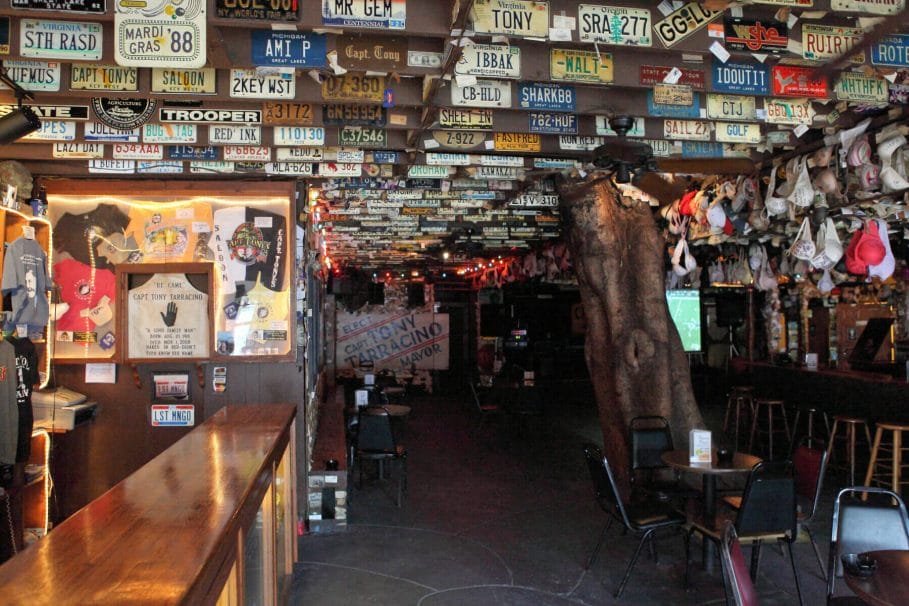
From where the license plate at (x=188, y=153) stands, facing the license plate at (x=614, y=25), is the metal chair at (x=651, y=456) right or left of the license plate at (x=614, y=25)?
left

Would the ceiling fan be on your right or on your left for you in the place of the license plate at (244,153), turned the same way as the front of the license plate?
on your left

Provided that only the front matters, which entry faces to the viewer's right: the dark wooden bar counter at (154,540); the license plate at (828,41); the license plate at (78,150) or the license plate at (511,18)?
the dark wooden bar counter

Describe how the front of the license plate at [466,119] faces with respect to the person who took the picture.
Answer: facing the viewer

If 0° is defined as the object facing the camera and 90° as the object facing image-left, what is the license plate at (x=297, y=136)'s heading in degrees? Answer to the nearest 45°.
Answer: approximately 0°

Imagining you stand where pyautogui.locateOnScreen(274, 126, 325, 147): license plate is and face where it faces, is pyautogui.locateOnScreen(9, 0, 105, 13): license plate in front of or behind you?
in front

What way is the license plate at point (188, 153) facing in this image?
toward the camera

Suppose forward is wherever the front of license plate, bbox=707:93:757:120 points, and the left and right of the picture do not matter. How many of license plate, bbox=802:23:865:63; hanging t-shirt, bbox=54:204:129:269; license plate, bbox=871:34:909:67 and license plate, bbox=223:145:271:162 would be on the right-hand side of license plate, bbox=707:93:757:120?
2

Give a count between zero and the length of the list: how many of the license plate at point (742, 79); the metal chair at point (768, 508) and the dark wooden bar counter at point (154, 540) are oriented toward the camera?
1

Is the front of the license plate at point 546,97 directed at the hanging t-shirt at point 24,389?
no

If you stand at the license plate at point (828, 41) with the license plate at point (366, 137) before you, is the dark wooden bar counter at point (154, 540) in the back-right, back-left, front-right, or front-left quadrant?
front-left

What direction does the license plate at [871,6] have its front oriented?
toward the camera

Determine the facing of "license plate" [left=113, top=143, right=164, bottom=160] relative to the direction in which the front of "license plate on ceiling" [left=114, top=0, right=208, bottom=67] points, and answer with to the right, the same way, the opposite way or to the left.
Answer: the same way

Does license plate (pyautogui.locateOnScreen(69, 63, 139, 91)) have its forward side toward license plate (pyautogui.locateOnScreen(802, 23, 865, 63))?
no

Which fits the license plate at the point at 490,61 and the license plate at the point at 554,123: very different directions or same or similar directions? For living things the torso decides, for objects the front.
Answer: same or similar directions

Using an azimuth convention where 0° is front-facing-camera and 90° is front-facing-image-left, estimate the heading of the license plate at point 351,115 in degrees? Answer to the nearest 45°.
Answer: approximately 0°

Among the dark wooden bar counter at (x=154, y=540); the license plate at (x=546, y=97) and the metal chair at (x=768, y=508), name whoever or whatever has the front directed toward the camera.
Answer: the license plate

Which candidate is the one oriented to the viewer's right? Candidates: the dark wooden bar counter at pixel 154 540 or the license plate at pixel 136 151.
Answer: the dark wooden bar counter

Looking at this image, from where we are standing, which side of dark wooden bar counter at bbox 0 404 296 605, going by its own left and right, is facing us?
right

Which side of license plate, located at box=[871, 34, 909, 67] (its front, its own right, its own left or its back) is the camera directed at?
front
